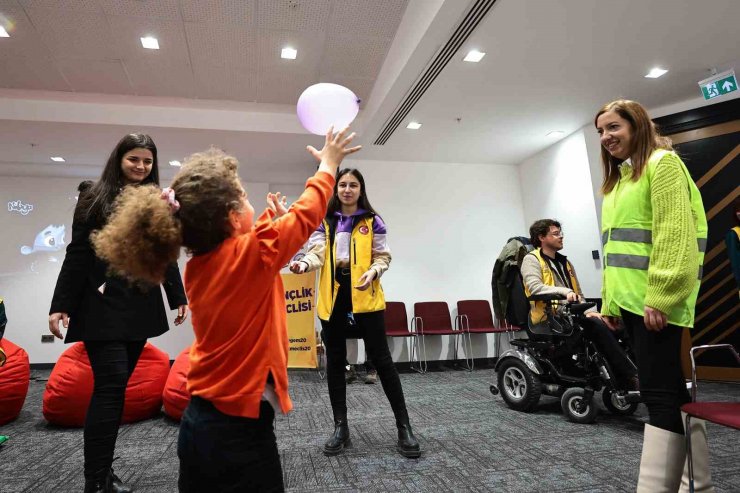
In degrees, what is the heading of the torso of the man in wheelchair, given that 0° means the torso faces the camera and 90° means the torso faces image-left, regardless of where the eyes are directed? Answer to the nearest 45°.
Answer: approximately 315°

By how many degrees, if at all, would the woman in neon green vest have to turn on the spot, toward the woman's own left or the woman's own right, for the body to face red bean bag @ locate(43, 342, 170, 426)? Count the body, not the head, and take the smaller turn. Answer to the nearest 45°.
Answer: approximately 45° to the woman's own right

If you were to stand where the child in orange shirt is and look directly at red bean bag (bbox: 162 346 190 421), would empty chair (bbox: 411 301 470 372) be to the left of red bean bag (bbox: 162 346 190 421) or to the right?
right

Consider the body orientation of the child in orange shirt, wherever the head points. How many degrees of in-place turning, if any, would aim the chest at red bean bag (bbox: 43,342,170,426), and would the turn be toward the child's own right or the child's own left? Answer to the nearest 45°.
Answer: approximately 45° to the child's own left

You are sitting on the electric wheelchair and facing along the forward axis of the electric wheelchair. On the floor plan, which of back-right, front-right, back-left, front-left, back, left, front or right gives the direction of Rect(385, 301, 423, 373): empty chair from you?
back
